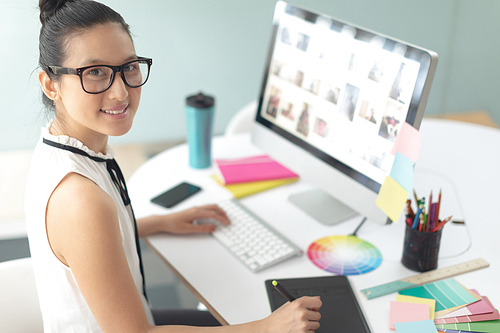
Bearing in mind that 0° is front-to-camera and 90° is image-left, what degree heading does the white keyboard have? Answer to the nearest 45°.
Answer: approximately 45°

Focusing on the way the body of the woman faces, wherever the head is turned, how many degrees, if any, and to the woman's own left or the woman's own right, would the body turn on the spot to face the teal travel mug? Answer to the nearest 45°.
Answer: approximately 90° to the woman's own left

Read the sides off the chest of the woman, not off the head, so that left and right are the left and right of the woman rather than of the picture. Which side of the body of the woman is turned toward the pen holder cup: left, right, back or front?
front

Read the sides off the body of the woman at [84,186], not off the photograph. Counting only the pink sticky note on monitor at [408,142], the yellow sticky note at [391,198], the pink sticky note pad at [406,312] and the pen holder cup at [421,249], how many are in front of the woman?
4

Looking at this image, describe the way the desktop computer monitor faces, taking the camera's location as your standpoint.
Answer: facing the viewer and to the left of the viewer

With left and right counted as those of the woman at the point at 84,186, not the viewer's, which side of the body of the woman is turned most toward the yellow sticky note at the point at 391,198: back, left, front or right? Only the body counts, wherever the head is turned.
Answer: front

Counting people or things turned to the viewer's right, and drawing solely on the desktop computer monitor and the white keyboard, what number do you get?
0

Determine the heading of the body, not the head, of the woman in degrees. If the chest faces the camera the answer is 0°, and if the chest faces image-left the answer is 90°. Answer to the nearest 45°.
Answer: approximately 270°

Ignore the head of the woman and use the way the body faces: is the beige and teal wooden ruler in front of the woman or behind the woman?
in front

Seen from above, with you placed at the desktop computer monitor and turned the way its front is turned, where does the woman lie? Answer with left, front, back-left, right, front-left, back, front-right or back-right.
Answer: front

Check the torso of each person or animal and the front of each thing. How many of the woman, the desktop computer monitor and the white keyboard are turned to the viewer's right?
1
